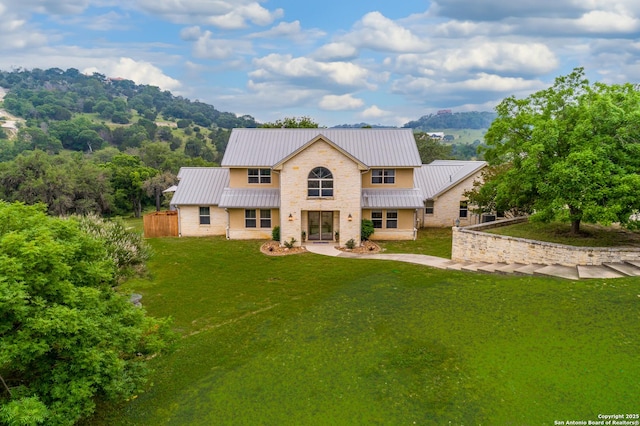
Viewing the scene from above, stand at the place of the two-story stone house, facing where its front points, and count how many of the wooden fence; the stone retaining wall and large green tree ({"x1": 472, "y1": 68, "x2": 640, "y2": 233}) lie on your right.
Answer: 1

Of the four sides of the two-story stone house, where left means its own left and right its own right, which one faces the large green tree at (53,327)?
front

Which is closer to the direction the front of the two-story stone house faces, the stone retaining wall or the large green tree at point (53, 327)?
the large green tree

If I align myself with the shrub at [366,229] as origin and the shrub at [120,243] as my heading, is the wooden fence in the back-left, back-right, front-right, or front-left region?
front-right

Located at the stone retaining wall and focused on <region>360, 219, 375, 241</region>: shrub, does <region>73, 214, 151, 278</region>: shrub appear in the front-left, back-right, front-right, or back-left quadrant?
front-left

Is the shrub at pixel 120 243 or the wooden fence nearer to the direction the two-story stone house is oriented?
the shrub

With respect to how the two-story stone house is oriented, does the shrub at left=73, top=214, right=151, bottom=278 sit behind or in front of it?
in front

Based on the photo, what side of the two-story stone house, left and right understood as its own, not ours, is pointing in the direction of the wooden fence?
right

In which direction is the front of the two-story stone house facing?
toward the camera
